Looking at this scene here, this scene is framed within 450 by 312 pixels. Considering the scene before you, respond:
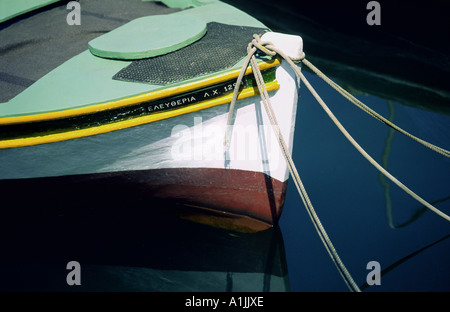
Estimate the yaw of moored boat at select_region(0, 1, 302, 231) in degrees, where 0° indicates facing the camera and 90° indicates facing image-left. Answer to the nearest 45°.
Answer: approximately 315°
